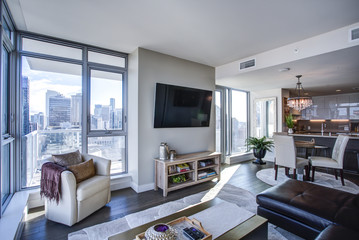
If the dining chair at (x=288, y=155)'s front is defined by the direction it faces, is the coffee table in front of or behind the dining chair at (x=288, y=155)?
behind

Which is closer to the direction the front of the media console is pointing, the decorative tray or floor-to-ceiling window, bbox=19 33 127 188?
the decorative tray

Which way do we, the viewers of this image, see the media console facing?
facing the viewer and to the right of the viewer

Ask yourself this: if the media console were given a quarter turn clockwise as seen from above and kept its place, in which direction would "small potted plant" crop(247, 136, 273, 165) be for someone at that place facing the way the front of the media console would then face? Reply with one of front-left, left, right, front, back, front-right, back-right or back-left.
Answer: back

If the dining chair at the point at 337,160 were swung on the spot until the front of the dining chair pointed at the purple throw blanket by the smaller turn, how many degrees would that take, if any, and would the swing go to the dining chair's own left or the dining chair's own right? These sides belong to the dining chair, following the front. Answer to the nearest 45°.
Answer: approximately 45° to the dining chair's own left

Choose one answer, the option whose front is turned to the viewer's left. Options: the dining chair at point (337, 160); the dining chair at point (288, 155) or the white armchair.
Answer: the dining chair at point (337, 160)

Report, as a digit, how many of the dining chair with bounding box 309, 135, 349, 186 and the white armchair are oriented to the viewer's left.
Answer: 1

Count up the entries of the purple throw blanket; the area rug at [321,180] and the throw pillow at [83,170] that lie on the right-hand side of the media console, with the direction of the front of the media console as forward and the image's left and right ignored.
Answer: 2

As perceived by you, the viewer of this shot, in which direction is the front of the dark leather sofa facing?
facing away from the viewer and to the left of the viewer
